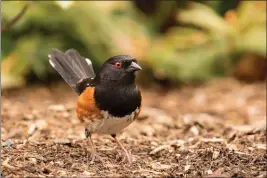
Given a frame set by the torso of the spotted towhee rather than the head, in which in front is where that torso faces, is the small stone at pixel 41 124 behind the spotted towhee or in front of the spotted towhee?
behind

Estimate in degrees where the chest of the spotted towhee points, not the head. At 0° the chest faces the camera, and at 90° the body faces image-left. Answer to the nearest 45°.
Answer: approximately 315°

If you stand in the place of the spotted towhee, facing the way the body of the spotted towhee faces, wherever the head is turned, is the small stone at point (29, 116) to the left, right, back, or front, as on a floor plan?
back

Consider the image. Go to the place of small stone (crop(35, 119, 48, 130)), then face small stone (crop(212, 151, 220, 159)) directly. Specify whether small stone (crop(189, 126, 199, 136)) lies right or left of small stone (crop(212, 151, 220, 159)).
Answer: left

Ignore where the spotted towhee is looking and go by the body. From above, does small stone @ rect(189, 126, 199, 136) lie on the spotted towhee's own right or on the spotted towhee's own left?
on the spotted towhee's own left
